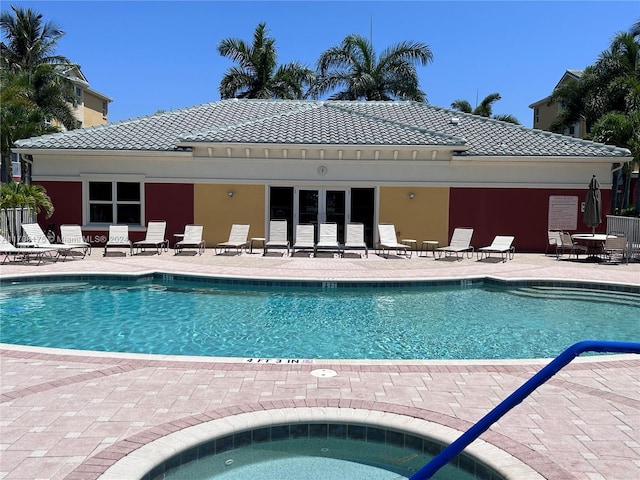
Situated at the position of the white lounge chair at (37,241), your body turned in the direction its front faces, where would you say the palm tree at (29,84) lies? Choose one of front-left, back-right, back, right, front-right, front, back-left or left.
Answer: back-left

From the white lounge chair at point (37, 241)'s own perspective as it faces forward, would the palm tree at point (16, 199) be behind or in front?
behind

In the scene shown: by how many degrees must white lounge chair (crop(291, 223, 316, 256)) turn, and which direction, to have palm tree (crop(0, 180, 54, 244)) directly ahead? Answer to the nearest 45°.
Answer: approximately 90° to its right

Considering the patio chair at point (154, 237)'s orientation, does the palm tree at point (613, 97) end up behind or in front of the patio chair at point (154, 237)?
behind

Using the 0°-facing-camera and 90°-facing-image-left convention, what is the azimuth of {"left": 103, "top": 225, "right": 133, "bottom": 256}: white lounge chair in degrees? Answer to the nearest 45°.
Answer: approximately 0°

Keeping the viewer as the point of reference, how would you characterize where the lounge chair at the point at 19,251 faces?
facing to the right of the viewer

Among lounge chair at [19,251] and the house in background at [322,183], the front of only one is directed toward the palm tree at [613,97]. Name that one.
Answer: the lounge chair

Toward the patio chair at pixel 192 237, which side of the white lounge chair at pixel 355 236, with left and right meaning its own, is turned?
right

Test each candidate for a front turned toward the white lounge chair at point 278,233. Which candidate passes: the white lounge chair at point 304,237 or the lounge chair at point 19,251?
the lounge chair

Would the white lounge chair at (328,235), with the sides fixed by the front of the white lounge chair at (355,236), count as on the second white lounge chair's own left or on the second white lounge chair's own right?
on the second white lounge chair's own right

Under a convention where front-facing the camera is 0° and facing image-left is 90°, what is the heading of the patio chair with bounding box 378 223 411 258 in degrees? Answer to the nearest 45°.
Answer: approximately 315°

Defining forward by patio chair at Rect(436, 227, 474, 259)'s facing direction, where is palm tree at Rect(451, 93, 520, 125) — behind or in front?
behind

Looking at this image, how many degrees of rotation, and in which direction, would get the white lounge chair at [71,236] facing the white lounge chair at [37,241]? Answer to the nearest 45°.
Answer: approximately 90° to its right

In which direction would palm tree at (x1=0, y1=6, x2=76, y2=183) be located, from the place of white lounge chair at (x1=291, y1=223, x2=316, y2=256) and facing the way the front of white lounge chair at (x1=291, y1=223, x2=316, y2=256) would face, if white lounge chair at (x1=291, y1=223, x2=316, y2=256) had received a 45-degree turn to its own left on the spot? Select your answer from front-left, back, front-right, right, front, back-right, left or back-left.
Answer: back
